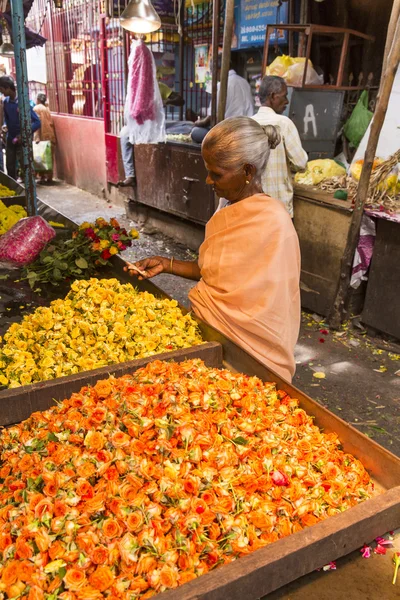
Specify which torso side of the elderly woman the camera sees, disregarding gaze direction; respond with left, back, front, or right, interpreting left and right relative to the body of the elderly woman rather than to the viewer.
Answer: left

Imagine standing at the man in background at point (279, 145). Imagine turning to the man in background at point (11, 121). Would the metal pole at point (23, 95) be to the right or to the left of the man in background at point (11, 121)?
left

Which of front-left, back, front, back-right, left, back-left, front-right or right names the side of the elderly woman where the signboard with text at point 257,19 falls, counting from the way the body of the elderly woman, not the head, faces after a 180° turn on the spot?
left

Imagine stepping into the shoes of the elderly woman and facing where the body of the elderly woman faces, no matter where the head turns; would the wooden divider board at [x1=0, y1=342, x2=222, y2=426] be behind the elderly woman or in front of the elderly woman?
in front

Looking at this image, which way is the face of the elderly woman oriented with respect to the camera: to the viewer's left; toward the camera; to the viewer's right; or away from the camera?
to the viewer's left
